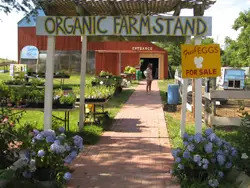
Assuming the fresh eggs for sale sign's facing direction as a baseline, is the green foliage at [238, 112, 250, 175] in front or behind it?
in front

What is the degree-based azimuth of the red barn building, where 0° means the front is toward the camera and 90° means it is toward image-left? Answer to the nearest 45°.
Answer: approximately 0°

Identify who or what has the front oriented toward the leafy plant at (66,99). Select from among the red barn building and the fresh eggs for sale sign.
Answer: the red barn building

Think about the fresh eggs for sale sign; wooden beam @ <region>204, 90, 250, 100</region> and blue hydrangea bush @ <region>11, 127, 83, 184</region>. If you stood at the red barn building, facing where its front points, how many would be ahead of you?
3

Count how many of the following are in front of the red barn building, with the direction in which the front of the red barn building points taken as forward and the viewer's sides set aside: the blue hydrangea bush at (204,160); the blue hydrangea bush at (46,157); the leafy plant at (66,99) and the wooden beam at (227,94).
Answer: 4

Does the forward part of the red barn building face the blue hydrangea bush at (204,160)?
yes

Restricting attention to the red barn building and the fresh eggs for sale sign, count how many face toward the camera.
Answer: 2

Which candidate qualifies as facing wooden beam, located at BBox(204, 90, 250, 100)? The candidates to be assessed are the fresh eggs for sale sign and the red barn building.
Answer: the red barn building

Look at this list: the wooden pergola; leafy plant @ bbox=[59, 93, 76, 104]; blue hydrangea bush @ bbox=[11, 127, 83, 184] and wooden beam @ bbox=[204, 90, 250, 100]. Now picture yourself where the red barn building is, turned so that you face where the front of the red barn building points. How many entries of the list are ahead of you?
4

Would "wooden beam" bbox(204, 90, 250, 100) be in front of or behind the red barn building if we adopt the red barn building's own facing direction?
in front

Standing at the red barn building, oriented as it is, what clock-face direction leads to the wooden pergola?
The wooden pergola is roughly at 12 o'clock from the red barn building.
